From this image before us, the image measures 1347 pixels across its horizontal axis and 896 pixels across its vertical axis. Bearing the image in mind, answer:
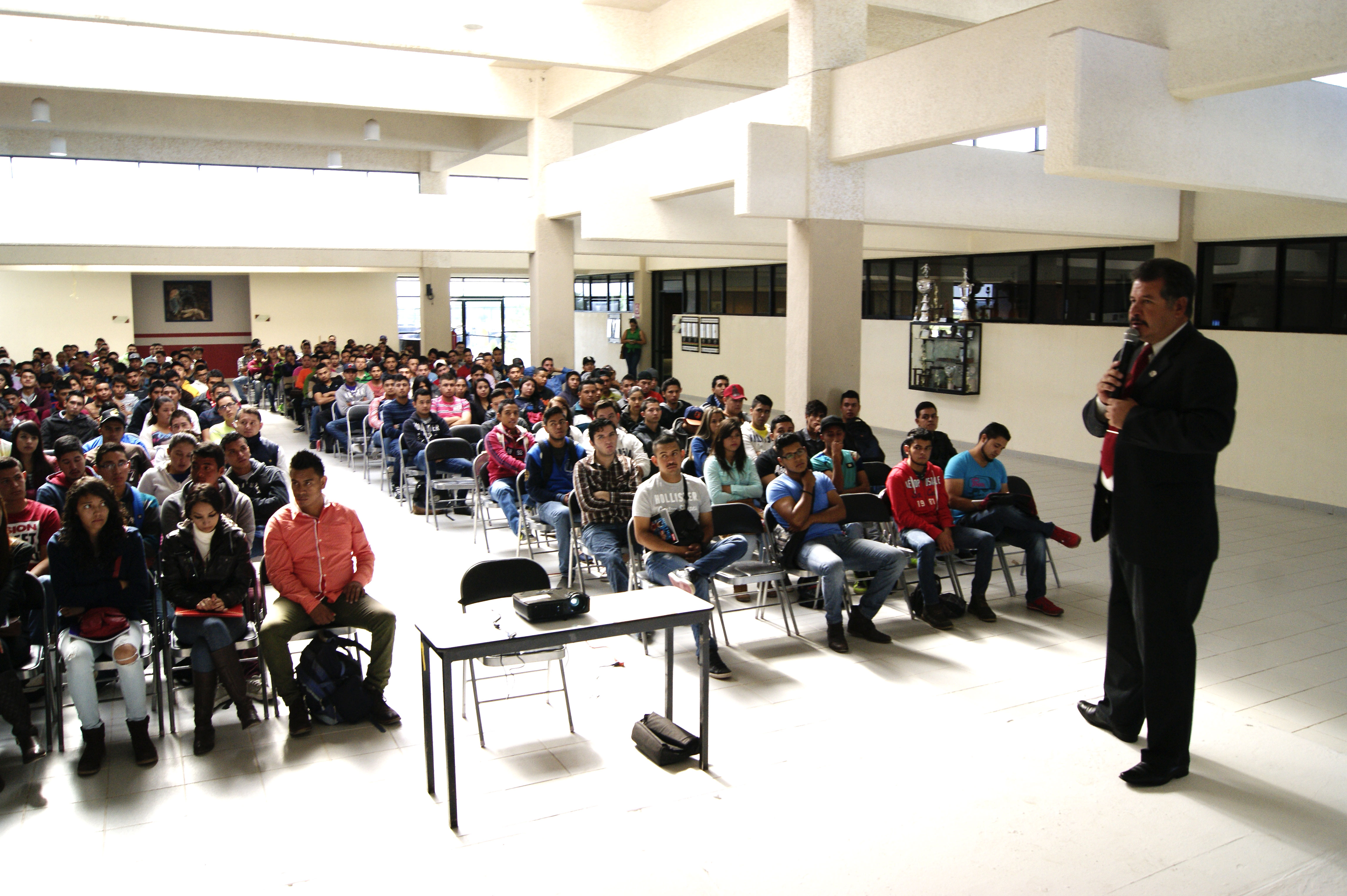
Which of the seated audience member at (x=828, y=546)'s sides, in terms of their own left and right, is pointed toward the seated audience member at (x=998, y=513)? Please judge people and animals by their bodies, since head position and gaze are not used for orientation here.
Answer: left

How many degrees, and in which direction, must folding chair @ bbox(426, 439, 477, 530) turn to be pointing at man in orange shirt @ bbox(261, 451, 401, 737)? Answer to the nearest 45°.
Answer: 0° — it already faces them

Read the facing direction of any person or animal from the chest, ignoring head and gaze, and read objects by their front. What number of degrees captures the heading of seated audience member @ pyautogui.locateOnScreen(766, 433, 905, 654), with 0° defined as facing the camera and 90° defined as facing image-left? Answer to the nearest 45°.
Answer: approximately 315°

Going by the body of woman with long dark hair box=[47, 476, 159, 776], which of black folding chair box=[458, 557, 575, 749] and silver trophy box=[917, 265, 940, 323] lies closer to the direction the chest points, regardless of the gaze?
the black folding chair
